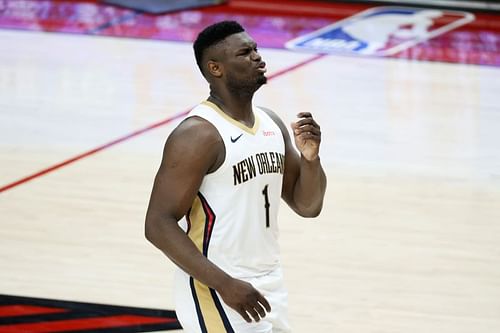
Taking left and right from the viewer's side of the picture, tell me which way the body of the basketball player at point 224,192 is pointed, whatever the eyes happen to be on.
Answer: facing the viewer and to the right of the viewer
